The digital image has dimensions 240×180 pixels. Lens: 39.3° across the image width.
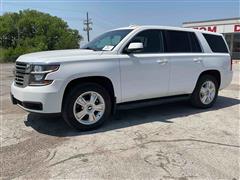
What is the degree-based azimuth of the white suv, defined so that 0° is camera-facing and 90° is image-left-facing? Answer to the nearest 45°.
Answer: approximately 45°

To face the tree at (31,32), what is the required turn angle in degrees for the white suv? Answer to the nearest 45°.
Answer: approximately 135° to its right

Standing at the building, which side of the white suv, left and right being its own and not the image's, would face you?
back
